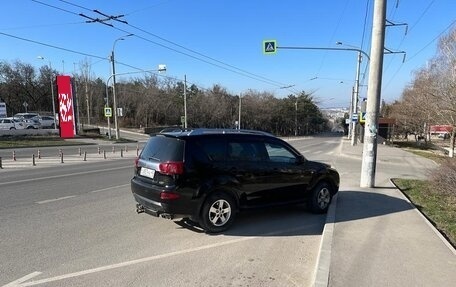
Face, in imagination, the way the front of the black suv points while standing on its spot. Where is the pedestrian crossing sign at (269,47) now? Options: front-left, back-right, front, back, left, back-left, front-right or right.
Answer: front-left

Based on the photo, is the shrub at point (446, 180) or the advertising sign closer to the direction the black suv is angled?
the shrub

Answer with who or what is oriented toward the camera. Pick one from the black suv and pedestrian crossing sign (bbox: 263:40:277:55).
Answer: the pedestrian crossing sign

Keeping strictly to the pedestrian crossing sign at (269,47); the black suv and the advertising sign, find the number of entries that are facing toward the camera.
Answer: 2

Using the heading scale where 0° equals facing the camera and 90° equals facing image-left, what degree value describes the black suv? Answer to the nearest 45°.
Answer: approximately 225°

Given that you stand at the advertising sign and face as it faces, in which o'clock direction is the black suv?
The black suv is roughly at 12 o'clock from the advertising sign.

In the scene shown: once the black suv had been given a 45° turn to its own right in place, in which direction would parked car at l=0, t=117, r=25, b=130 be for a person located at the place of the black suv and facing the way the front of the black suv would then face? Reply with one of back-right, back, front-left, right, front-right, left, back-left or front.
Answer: back-left

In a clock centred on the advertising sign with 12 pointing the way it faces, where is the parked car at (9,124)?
The parked car is roughly at 5 o'clock from the advertising sign.

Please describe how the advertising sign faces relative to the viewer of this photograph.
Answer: facing the viewer

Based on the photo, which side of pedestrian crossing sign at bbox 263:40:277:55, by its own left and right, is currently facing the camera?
front

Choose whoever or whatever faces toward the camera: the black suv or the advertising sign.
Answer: the advertising sign
